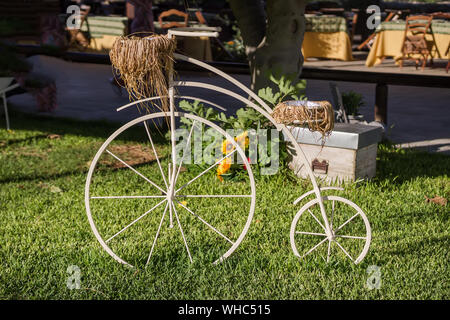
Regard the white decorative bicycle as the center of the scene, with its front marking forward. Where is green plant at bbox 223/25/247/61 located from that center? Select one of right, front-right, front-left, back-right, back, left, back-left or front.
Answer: right

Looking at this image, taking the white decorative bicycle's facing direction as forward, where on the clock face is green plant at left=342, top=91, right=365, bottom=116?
The green plant is roughly at 4 o'clock from the white decorative bicycle.

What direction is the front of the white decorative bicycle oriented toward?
to the viewer's left

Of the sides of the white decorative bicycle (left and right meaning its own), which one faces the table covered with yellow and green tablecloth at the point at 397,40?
right

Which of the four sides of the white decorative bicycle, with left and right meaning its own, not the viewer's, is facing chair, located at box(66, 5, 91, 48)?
right

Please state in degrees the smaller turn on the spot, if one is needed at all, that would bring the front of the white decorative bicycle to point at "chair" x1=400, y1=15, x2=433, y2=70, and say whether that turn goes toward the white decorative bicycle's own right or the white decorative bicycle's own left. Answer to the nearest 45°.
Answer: approximately 135° to the white decorative bicycle's own right

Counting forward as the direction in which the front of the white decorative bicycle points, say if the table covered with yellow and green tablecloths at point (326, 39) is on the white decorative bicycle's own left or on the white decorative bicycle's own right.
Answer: on the white decorative bicycle's own right
